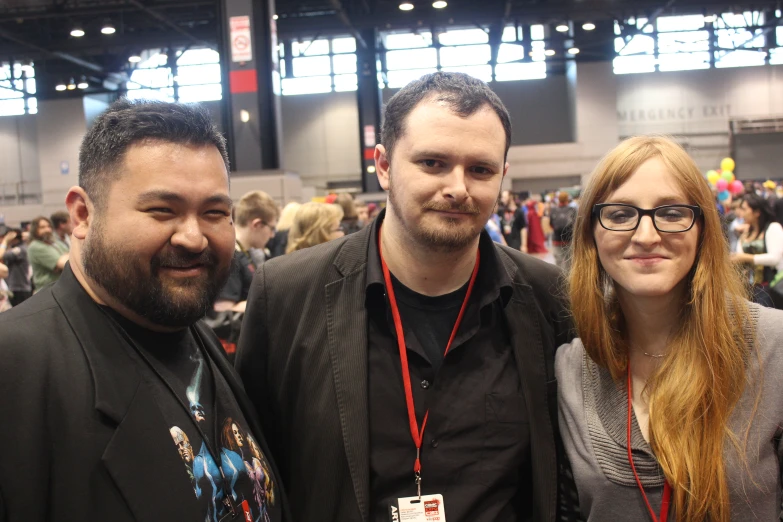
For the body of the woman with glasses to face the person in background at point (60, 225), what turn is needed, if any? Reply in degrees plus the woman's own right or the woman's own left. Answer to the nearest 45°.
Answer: approximately 135° to the woman's own right

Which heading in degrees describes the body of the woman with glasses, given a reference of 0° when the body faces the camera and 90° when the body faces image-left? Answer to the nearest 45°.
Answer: approximately 0°

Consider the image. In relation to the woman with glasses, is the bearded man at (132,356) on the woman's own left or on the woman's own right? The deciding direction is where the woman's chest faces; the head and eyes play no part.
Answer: on the woman's own right

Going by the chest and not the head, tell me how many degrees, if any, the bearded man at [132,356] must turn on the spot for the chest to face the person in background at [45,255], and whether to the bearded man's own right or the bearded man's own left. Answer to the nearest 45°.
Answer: approximately 135° to the bearded man's own left

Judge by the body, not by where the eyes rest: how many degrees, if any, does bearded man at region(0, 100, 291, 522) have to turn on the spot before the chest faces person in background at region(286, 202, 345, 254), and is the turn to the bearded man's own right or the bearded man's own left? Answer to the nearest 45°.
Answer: approximately 135° to the bearded man's own left

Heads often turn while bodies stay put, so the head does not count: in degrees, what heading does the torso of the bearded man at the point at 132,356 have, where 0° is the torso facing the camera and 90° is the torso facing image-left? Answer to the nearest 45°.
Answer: approximately 315°

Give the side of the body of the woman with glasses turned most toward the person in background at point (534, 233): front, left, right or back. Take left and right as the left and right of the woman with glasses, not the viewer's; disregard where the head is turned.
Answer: back

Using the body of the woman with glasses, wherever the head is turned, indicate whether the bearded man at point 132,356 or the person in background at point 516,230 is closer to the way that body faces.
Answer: the bearded man

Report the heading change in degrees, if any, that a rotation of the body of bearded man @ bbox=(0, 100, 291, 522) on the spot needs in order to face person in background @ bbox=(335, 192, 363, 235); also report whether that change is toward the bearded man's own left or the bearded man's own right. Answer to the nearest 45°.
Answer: approximately 135° to the bearded man's own left

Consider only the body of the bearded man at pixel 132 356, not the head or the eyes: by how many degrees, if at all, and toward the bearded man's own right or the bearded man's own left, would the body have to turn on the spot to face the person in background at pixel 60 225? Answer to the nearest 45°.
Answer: approximately 135° to the bearded man's own left

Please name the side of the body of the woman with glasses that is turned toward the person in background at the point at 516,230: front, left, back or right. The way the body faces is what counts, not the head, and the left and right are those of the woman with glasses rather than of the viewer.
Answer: back
